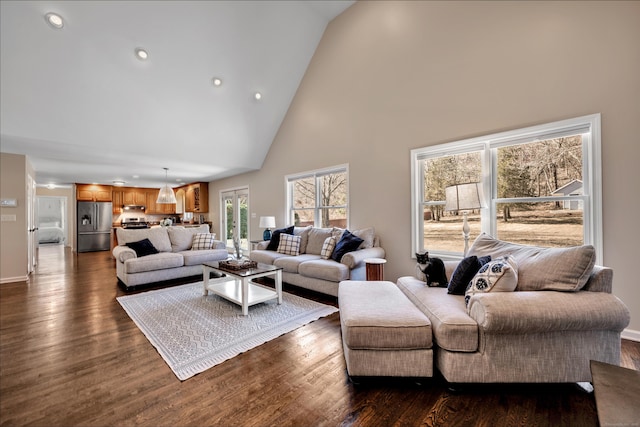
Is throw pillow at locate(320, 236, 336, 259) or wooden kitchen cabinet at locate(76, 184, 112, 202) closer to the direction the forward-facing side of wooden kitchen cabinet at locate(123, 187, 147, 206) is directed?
the throw pillow

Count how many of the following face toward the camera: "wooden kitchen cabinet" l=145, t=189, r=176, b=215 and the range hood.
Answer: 2

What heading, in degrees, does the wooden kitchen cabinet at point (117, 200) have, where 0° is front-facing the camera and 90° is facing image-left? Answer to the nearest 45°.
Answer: approximately 0°

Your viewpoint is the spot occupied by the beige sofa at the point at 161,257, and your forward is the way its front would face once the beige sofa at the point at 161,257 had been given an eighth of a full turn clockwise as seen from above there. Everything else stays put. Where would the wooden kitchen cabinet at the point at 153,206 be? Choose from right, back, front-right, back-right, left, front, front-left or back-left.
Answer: back

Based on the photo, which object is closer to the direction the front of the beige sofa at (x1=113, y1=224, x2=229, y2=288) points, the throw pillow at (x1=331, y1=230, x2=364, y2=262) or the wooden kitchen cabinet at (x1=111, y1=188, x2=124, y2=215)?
the throw pillow

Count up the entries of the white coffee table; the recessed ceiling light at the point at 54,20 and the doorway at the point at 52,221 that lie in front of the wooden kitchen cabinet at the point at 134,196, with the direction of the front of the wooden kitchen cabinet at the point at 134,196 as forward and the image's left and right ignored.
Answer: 2

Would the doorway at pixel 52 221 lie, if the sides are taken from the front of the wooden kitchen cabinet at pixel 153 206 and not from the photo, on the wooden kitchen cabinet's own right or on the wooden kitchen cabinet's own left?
on the wooden kitchen cabinet's own right

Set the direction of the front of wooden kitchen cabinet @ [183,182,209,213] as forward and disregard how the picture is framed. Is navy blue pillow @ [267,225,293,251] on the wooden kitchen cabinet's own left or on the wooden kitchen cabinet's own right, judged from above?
on the wooden kitchen cabinet's own left
